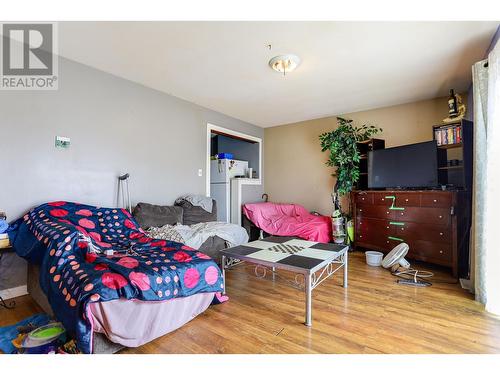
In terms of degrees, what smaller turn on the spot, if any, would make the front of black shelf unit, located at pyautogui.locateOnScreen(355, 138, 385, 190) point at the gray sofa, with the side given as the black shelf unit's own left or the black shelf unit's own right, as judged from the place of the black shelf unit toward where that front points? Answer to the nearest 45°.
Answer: approximately 45° to the black shelf unit's own right

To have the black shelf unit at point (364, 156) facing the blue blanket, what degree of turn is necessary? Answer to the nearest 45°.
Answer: approximately 45° to its right

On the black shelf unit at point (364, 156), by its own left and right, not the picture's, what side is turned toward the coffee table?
front

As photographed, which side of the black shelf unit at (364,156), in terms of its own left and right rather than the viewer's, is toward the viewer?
front

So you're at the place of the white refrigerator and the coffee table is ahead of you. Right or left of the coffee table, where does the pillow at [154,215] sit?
right

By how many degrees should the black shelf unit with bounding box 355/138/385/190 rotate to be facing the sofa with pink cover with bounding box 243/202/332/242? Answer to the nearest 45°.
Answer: approximately 90° to its right

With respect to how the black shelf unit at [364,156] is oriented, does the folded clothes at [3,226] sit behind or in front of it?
in front

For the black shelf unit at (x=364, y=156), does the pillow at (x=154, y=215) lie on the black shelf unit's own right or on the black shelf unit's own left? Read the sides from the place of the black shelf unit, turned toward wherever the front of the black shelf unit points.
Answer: on the black shelf unit's own right

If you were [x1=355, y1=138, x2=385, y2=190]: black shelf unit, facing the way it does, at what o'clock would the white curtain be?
The white curtain is roughly at 11 o'clock from the black shelf unit.

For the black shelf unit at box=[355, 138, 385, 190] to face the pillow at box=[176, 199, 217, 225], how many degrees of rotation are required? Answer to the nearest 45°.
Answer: approximately 45° to its right

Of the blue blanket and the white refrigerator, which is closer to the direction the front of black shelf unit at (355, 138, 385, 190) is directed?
the blue blanket

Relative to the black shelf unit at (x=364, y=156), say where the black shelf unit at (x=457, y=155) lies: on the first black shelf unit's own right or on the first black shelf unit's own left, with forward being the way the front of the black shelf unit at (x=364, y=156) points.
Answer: on the first black shelf unit's own left

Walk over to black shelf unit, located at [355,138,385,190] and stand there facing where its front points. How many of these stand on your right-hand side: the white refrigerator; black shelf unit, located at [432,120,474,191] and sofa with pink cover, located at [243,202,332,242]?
2
